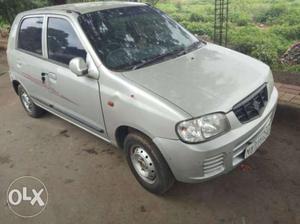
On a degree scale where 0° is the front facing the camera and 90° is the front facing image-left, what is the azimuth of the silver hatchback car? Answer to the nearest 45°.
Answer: approximately 315°
